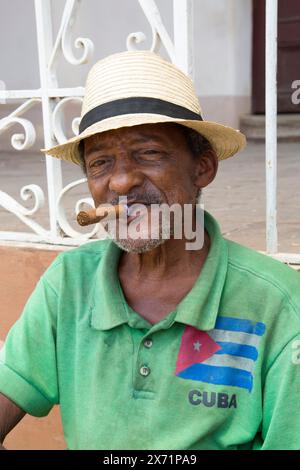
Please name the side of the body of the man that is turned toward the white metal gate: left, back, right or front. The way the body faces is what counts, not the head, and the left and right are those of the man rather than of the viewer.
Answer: back

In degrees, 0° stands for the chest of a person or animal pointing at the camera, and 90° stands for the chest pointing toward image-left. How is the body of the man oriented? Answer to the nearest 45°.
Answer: approximately 0°
